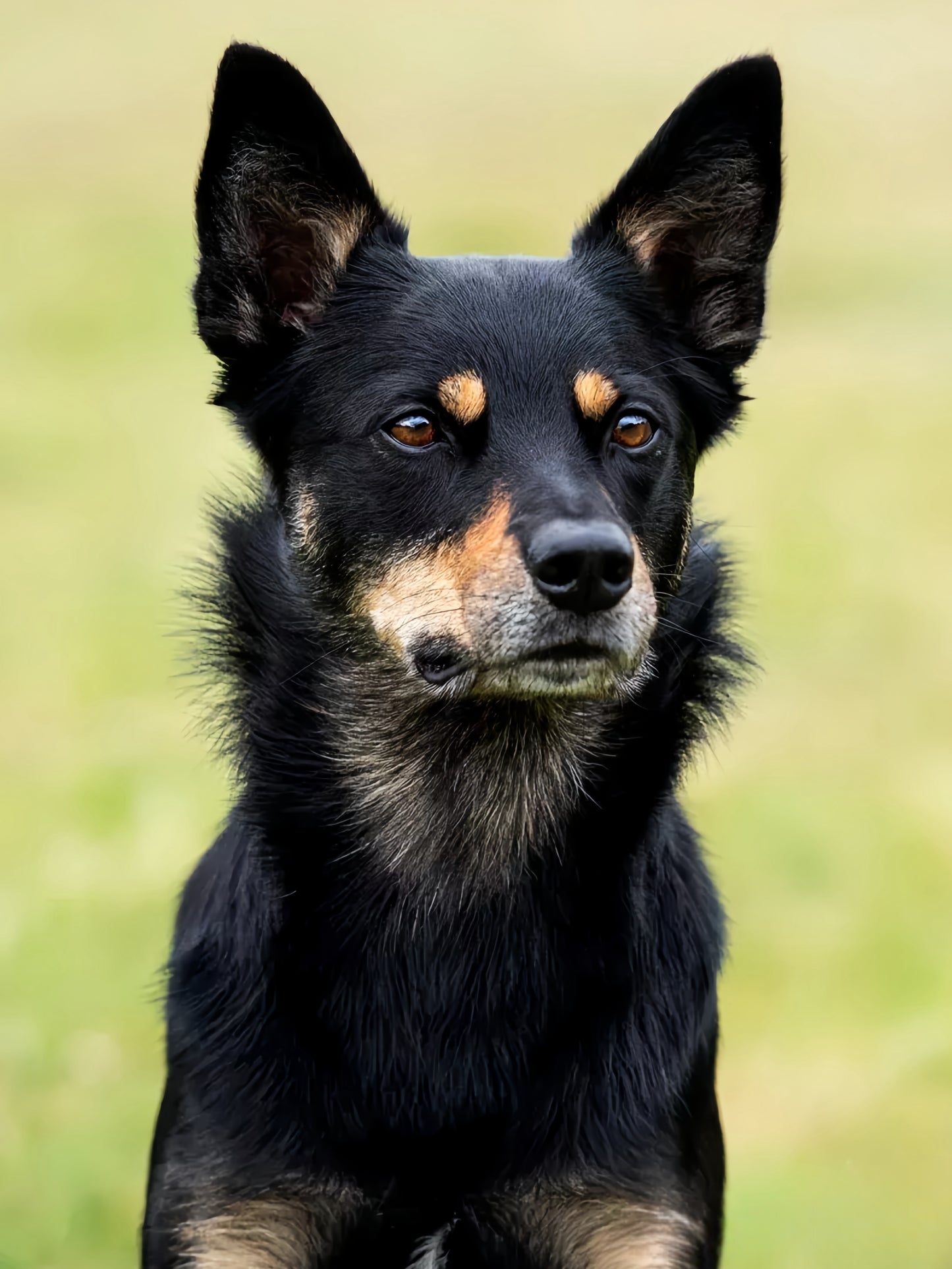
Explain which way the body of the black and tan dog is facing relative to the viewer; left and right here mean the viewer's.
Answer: facing the viewer
